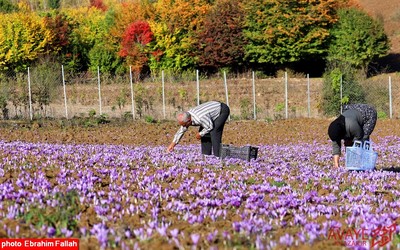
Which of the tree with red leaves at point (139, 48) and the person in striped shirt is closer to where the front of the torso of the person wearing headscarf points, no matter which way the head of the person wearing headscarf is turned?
the person in striped shirt

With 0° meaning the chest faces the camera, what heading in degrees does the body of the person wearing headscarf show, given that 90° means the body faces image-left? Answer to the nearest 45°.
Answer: approximately 45°

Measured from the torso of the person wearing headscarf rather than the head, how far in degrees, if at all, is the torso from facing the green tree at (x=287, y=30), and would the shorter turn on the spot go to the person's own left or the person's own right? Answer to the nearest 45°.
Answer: approximately 135° to the person's own right

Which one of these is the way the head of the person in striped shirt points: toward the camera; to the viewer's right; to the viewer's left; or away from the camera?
to the viewer's left

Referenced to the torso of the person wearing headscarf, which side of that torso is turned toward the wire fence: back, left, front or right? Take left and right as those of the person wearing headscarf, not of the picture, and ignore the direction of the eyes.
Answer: right

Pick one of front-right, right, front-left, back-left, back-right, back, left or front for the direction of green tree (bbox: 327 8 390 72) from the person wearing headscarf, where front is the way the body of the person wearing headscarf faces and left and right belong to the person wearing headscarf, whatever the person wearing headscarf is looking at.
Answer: back-right
